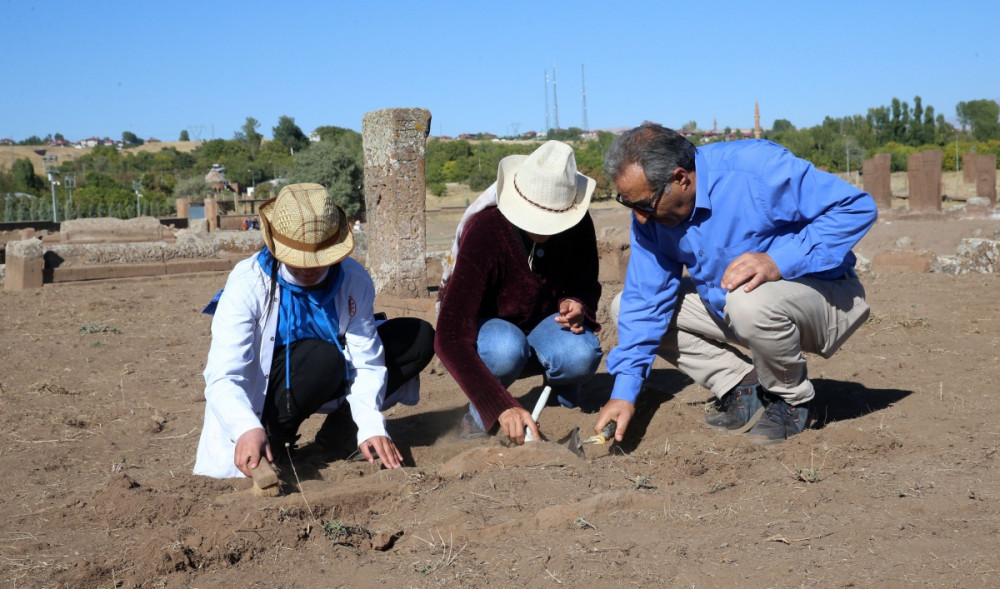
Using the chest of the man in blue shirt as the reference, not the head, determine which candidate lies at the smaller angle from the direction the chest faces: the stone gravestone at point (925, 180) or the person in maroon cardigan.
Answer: the person in maroon cardigan

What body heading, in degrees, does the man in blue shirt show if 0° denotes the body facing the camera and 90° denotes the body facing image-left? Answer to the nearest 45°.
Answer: approximately 45°

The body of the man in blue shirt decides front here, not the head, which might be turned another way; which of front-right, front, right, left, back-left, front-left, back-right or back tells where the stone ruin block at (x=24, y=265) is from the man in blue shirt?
right

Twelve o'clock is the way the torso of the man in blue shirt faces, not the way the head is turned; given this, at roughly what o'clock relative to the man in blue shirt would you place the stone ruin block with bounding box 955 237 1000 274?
The stone ruin block is roughly at 5 o'clock from the man in blue shirt.

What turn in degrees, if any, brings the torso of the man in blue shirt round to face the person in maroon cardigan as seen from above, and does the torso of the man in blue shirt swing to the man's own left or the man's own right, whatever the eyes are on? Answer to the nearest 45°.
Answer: approximately 45° to the man's own right

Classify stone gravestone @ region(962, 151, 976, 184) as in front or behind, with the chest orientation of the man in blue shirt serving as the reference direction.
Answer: behind

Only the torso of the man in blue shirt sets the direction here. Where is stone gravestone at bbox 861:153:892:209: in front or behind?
behind

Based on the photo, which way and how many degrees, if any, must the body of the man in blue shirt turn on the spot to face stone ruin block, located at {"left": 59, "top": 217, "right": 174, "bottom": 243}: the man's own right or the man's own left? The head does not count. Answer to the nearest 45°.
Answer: approximately 90° to the man's own right
